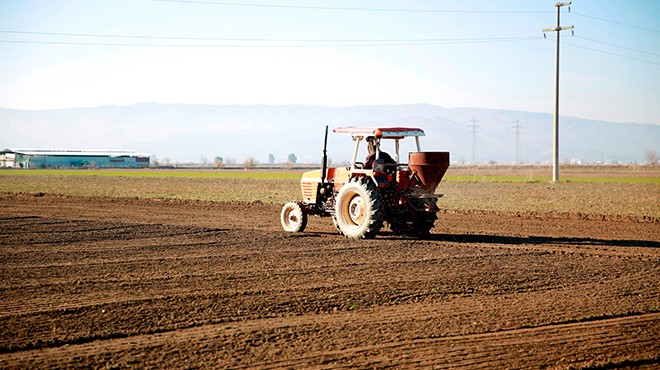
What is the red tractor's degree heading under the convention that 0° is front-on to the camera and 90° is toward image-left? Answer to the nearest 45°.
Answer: approximately 135°
